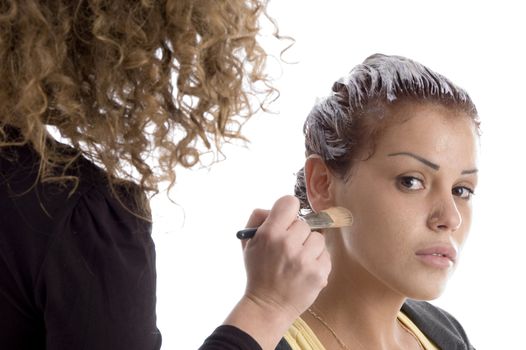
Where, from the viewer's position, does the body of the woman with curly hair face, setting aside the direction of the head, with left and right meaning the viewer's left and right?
facing away from the viewer and to the right of the viewer

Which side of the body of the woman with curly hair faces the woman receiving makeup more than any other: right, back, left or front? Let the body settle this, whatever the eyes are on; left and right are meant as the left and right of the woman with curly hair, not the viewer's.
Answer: front

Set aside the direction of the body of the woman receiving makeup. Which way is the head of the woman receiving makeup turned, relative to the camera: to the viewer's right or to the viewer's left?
to the viewer's right

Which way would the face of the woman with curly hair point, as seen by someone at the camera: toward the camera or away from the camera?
away from the camera
